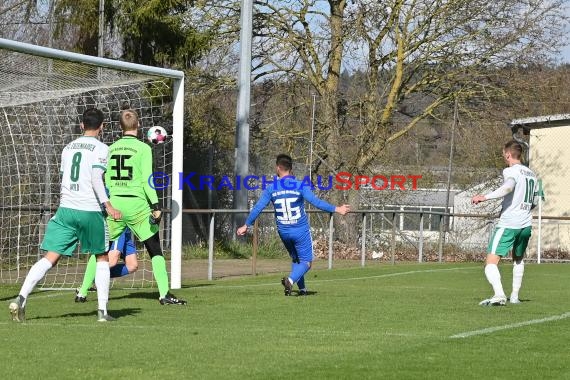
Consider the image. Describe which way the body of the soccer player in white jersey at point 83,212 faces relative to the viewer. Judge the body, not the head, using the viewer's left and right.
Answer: facing away from the viewer and to the right of the viewer

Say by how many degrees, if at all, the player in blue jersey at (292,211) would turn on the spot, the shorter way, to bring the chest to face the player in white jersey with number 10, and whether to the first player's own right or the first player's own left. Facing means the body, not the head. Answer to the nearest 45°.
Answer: approximately 90° to the first player's own right

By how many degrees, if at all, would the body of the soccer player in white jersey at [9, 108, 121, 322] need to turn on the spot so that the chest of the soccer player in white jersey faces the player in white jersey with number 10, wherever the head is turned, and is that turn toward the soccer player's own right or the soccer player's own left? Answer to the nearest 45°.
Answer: approximately 45° to the soccer player's own right

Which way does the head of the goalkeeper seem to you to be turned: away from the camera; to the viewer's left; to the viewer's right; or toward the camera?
away from the camera

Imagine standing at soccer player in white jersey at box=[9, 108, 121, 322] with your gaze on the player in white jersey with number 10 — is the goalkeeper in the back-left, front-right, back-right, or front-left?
front-left

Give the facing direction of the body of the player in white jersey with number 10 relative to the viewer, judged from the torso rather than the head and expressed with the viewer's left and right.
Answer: facing away from the viewer and to the left of the viewer

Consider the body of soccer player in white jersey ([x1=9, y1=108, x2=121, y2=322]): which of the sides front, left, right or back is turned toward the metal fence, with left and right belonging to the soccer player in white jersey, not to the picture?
front

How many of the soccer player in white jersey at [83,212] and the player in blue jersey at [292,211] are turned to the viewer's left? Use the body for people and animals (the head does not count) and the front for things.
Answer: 0

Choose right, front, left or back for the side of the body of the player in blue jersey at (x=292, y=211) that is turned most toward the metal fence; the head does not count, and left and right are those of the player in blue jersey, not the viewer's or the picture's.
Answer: front

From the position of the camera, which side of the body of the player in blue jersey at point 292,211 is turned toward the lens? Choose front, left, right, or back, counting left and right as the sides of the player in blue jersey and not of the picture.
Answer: back

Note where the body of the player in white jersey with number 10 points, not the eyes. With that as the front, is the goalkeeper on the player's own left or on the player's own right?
on the player's own left

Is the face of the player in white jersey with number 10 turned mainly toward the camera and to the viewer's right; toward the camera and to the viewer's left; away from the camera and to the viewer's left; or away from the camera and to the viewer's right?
away from the camera and to the viewer's left
